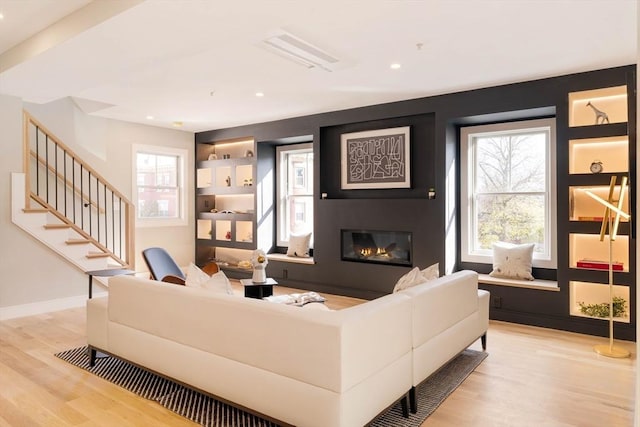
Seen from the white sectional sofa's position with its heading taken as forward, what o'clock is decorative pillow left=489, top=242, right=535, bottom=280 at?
The decorative pillow is roughly at 12 o'clock from the white sectional sofa.

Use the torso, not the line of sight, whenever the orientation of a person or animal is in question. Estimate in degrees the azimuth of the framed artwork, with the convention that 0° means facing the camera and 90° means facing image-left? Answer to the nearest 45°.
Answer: approximately 45°

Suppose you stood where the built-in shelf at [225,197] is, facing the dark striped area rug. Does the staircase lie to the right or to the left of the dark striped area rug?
right

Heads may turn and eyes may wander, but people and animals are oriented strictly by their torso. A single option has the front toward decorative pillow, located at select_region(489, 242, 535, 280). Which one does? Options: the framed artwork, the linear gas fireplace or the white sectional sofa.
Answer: the white sectional sofa

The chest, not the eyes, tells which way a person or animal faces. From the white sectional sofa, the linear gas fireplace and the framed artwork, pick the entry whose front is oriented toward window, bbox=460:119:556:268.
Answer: the white sectional sofa

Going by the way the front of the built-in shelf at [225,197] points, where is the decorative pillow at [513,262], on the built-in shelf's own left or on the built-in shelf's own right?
on the built-in shelf's own left

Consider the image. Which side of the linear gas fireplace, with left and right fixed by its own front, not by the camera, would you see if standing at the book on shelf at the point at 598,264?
left

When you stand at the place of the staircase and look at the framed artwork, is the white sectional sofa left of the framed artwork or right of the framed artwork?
right

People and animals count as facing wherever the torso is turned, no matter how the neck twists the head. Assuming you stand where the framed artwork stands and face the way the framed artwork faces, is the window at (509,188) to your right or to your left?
on your left
